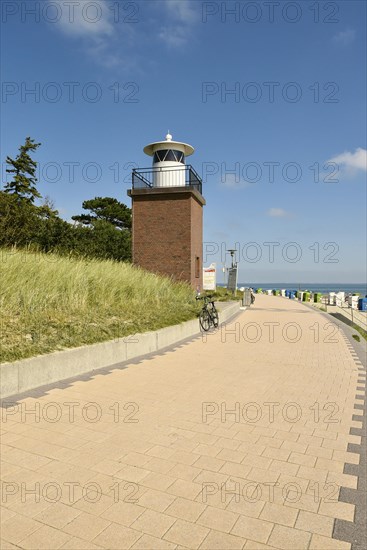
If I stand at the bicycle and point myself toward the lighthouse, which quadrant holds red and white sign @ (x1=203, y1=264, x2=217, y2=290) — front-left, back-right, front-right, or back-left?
front-right

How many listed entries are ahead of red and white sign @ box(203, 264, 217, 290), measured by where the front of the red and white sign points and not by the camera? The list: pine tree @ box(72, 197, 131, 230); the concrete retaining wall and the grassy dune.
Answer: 2

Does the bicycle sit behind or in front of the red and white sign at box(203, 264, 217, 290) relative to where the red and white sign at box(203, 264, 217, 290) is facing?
in front

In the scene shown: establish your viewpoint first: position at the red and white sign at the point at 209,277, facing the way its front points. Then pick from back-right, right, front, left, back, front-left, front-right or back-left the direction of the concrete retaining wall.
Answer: front

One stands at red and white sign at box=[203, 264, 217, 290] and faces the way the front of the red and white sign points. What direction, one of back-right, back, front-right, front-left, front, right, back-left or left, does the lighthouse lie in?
front-right

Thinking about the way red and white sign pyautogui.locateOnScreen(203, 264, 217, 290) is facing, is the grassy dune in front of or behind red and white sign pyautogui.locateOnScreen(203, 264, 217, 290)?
in front

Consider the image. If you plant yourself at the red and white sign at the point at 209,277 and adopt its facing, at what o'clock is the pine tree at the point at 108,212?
The pine tree is roughly at 5 o'clock from the red and white sign.

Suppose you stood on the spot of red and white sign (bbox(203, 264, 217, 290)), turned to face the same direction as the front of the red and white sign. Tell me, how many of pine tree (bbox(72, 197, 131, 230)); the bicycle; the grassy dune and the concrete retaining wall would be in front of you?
3

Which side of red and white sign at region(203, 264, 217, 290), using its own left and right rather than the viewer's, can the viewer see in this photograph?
front

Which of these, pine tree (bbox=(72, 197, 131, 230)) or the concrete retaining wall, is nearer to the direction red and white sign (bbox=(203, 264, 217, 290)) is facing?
the concrete retaining wall

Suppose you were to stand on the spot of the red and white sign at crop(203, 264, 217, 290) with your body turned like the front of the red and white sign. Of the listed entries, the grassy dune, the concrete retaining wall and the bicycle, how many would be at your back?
0

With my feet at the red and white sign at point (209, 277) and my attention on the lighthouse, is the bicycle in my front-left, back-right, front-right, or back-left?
front-left
